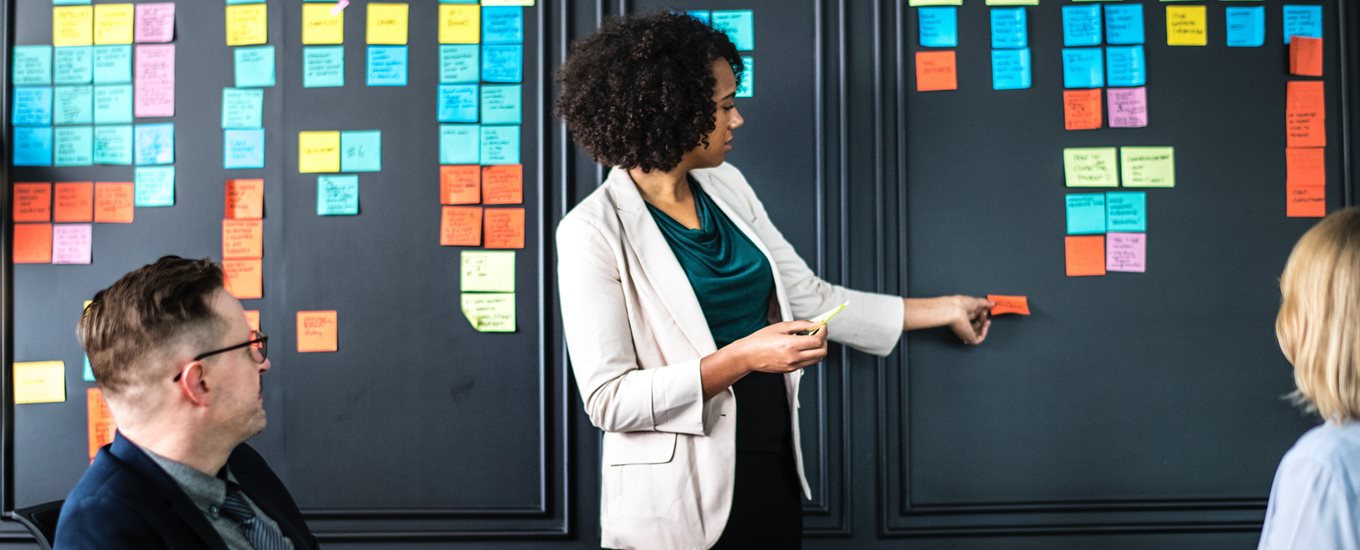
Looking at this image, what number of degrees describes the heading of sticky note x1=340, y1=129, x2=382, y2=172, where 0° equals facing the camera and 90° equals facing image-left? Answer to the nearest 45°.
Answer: approximately 0°

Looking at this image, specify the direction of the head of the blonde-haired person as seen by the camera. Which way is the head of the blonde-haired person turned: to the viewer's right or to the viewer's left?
to the viewer's left

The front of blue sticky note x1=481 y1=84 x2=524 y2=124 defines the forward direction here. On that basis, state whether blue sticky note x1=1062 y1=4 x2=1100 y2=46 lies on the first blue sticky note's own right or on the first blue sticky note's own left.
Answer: on the first blue sticky note's own left

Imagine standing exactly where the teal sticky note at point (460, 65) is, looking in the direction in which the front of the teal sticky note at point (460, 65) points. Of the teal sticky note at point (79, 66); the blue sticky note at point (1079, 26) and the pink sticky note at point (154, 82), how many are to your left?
1

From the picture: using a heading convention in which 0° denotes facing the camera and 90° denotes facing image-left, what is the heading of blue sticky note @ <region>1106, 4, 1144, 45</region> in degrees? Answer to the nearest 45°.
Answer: approximately 0°

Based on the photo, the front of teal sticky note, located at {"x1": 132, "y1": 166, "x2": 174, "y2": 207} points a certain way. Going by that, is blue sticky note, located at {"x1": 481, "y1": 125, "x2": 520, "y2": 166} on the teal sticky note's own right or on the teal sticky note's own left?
on the teal sticky note's own left
